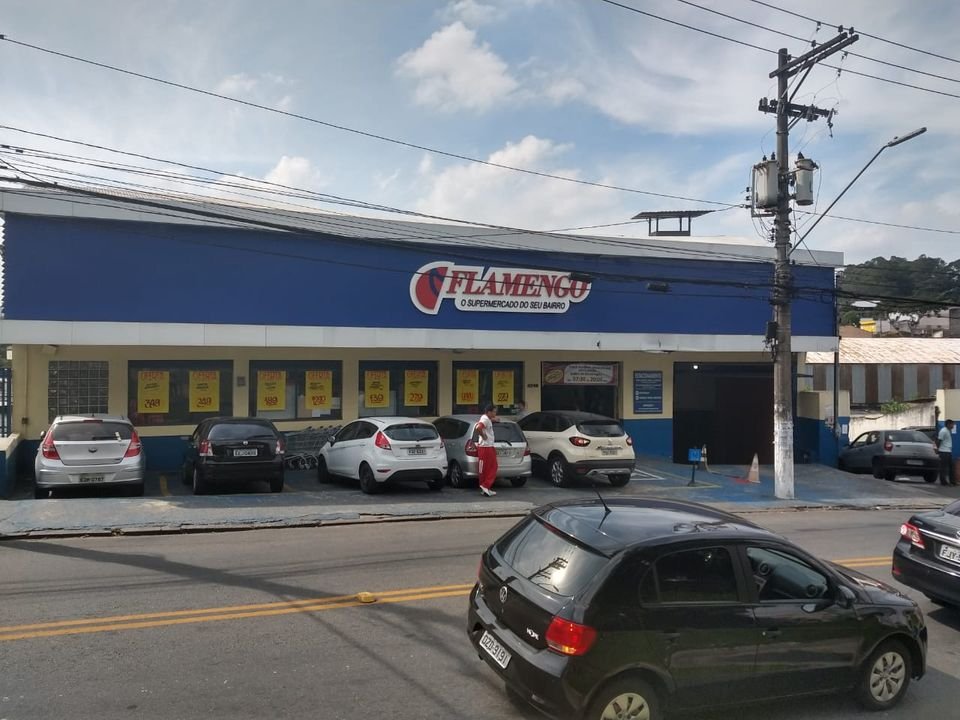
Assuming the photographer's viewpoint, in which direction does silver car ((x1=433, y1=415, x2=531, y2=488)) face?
facing away from the viewer and to the left of the viewer

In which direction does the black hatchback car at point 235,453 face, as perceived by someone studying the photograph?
facing away from the viewer

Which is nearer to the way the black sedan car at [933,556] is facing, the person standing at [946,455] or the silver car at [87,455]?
the person standing

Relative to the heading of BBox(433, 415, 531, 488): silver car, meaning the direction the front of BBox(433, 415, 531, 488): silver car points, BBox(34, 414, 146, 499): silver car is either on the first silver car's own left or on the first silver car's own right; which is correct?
on the first silver car's own left

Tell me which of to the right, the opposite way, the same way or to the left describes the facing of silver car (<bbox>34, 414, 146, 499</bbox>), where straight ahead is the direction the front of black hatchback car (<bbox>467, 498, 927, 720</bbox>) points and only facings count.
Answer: to the left

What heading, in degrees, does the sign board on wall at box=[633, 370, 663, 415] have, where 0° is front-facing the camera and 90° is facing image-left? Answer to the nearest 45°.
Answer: approximately 0°

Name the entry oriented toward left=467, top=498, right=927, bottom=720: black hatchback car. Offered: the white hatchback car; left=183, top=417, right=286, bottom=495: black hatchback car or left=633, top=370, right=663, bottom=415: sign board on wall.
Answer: the sign board on wall

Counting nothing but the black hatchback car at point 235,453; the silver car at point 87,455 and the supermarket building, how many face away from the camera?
2

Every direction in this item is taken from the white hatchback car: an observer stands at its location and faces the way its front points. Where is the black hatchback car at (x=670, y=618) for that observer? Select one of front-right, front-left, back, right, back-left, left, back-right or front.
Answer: back-left

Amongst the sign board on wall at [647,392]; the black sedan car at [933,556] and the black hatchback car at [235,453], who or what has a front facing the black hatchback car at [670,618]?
the sign board on wall

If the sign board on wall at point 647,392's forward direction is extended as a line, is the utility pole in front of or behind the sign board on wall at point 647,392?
in front
